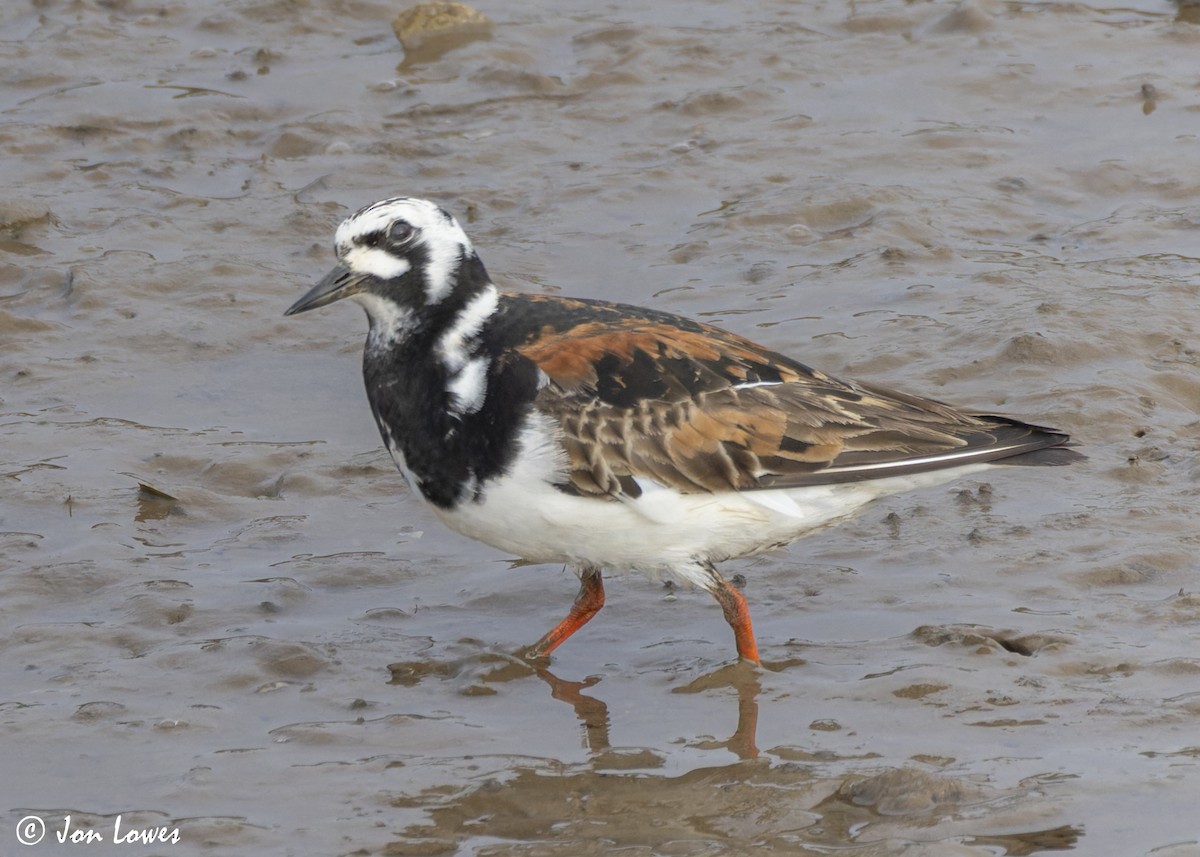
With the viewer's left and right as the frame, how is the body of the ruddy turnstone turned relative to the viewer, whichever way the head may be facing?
facing to the left of the viewer
